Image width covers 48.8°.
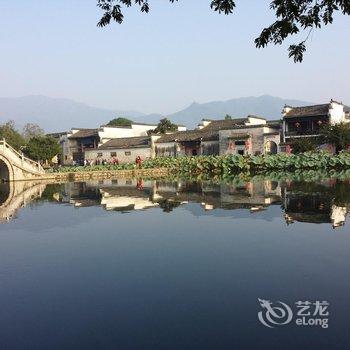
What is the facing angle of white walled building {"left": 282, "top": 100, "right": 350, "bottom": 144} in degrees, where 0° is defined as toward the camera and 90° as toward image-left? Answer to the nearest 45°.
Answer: approximately 45°

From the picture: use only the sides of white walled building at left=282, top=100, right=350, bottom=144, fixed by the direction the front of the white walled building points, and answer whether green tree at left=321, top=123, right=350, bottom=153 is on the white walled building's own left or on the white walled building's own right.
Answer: on the white walled building's own left
